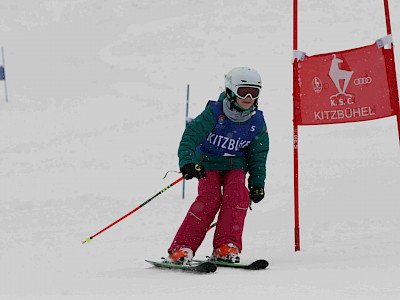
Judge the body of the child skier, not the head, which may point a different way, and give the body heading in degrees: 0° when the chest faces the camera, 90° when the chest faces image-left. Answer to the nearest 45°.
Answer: approximately 315°
